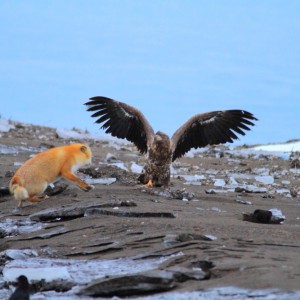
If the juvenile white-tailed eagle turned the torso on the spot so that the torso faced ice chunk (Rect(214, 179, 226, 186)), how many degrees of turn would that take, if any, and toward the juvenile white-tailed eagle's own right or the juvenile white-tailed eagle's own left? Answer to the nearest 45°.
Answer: approximately 135° to the juvenile white-tailed eagle's own left

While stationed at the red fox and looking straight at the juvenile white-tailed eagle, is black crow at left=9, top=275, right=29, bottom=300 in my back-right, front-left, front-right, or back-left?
back-right

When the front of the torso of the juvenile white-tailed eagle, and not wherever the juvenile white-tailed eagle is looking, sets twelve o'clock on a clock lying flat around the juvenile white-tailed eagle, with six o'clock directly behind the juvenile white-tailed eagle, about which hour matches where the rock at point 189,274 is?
The rock is roughly at 12 o'clock from the juvenile white-tailed eagle.

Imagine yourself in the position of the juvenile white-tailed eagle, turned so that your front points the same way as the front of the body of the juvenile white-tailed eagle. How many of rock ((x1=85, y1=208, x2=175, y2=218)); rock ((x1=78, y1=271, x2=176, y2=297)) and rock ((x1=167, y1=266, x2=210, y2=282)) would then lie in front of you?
3

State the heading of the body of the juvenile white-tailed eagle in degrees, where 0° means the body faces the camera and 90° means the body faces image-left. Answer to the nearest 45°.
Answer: approximately 0°

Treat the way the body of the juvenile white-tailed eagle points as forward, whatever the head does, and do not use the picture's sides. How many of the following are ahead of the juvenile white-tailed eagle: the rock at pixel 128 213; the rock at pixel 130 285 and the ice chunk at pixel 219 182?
2

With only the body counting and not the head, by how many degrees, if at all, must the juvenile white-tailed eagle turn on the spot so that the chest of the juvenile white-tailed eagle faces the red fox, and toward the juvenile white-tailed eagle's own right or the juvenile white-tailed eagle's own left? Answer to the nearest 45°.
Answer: approximately 45° to the juvenile white-tailed eagle's own right
